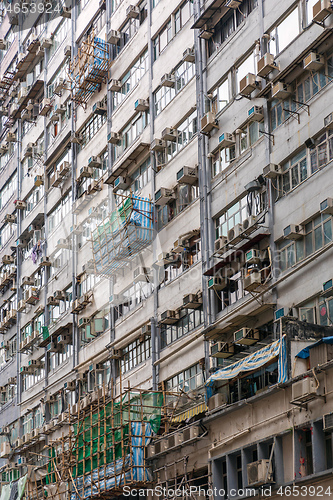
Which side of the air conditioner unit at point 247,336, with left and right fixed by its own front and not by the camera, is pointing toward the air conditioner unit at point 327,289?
left

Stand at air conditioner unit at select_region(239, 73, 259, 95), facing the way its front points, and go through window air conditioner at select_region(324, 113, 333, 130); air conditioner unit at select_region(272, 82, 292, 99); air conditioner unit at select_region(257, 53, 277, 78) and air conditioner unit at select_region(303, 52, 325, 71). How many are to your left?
4

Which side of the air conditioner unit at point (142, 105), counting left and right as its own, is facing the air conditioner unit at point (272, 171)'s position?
left

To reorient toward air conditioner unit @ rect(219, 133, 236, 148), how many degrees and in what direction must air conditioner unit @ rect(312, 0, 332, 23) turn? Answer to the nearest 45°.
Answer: approximately 90° to its right

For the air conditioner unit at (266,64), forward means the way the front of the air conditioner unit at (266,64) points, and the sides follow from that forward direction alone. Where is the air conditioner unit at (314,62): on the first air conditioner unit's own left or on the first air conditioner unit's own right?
on the first air conditioner unit's own left

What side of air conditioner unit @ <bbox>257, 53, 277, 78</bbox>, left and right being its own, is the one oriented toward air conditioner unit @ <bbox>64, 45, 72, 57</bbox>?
right
